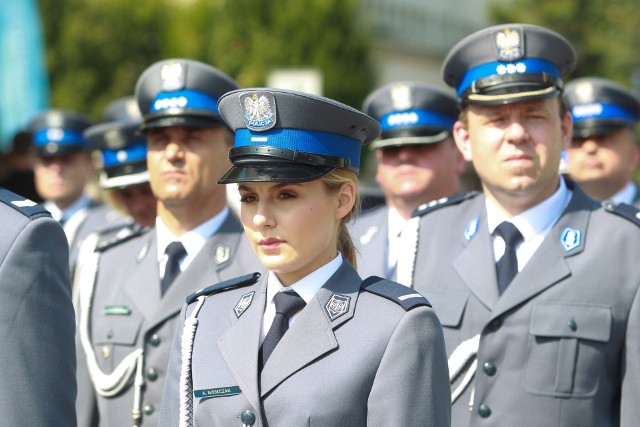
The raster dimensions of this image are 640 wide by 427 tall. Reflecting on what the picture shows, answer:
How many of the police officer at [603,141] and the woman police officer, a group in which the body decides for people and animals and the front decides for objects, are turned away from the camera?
0

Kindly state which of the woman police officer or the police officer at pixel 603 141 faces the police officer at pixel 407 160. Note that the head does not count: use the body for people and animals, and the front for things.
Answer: the police officer at pixel 603 141

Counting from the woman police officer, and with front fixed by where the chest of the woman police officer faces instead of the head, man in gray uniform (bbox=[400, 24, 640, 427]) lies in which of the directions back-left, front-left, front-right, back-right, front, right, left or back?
back

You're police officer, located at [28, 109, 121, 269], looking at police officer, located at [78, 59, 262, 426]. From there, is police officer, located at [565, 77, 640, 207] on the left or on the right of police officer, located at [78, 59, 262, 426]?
left

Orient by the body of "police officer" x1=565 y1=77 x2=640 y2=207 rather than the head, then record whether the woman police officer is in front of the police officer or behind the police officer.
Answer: in front

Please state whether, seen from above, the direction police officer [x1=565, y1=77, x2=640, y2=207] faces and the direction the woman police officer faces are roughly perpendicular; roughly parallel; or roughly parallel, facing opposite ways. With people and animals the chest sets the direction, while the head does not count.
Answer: roughly parallel

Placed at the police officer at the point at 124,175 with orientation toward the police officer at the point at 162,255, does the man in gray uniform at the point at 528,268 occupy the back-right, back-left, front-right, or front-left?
front-left

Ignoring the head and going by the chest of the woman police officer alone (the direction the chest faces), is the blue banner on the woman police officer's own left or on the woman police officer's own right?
on the woman police officer's own right

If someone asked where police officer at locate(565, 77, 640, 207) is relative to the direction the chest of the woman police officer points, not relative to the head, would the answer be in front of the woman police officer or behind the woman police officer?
behind

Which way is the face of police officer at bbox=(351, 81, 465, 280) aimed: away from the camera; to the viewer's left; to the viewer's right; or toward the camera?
toward the camera

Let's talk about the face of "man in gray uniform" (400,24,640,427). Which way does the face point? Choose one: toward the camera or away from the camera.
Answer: toward the camera

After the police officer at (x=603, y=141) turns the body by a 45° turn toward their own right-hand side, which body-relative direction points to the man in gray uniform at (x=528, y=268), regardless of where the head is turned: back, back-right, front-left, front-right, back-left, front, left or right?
left

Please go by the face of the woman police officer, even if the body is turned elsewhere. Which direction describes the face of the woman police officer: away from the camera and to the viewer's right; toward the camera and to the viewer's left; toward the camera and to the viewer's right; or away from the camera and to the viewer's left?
toward the camera and to the viewer's left

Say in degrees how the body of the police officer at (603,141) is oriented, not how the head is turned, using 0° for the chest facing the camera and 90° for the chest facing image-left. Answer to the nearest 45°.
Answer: approximately 45°
